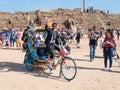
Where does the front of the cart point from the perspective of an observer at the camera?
facing the viewer and to the right of the viewer

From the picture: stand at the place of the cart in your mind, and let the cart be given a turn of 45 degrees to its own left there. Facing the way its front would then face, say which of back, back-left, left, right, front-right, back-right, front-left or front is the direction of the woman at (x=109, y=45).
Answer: front

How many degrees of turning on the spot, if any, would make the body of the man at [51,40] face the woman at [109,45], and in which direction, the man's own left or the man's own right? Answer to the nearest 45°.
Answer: approximately 45° to the man's own left

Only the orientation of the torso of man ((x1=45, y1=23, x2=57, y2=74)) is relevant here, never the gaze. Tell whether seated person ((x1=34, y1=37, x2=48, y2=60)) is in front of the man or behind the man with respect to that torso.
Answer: behind

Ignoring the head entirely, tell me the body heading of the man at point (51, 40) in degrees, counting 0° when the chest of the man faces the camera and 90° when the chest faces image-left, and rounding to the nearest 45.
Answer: approximately 315°
